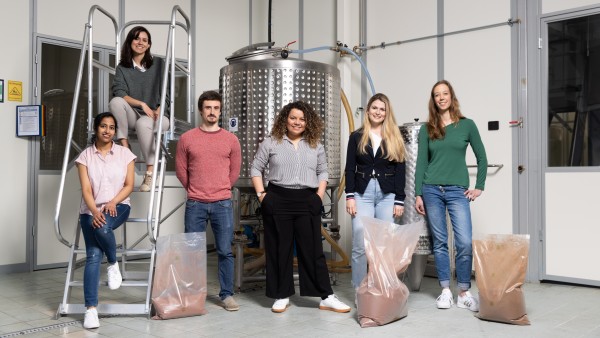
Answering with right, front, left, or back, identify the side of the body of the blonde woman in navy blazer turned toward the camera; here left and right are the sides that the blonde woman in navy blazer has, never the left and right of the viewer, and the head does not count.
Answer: front

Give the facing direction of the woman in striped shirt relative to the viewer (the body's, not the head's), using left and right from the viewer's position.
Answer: facing the viewer

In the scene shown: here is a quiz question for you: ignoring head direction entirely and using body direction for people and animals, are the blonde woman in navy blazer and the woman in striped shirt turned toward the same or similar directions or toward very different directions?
same or similar directions

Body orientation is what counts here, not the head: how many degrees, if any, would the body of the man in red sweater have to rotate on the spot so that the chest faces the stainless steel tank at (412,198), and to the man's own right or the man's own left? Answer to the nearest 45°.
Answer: approximately 90° to the man's own left

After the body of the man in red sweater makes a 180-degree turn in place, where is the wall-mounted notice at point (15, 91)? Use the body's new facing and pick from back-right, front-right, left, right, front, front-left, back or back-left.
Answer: front-left

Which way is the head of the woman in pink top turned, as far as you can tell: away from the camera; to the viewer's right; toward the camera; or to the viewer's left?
toward the camera

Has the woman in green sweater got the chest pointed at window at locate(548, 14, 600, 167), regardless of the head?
no

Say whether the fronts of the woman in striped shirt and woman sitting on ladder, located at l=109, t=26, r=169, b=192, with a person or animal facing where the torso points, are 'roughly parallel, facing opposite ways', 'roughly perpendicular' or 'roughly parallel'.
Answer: roughly parallel

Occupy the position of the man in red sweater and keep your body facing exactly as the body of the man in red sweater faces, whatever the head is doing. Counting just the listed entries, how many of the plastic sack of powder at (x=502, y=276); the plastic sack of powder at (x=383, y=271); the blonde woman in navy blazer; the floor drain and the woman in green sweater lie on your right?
1

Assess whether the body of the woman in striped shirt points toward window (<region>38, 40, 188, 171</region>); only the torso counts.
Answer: no

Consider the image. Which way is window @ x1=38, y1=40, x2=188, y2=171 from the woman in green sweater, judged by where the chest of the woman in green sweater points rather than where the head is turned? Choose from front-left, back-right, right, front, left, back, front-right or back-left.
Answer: right

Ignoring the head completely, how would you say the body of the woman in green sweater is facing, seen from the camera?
toward the camera

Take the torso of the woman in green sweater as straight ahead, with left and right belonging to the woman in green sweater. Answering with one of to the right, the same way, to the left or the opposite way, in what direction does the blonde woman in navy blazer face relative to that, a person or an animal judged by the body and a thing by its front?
the same way

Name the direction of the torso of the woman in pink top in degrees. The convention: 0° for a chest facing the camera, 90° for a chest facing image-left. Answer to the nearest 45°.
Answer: approximately 0°

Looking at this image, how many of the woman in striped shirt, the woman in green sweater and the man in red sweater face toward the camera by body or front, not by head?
3

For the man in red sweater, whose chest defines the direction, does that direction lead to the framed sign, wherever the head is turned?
no

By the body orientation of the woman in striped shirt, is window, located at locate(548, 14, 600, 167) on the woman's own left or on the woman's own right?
on the woman's own left
